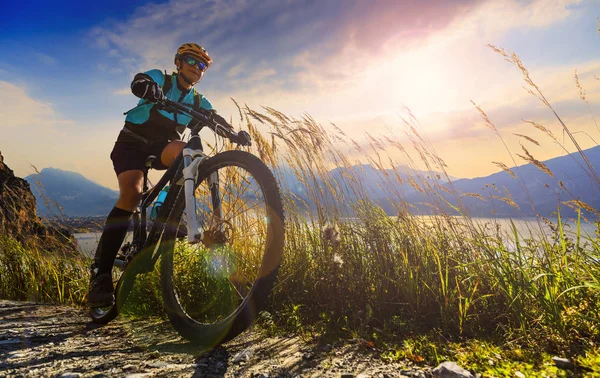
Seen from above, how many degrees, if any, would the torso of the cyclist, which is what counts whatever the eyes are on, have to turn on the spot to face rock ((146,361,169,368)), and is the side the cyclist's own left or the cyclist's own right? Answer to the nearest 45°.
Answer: approximately 45° to the cyclist's own right

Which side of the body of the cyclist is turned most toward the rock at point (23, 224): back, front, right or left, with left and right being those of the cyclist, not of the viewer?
back

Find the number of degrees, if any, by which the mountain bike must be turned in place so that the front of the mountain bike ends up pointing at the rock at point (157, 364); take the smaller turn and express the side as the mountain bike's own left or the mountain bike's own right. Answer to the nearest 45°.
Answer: approximately 90° to the mountain bike's own right

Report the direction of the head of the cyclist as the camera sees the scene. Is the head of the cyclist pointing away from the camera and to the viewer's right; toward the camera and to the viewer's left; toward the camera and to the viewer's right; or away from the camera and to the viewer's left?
toward the camera and to the viewer's right

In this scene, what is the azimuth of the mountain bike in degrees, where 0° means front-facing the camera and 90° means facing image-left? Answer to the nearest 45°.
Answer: approximately 315°

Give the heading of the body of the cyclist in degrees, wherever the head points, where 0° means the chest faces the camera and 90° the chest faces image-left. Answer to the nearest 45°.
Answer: approximately 315°

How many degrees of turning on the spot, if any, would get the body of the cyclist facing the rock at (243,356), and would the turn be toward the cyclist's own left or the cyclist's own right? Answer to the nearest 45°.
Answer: approximately 45° to the cyclist's own right

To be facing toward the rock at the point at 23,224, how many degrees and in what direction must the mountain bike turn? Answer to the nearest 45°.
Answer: approximately 180°

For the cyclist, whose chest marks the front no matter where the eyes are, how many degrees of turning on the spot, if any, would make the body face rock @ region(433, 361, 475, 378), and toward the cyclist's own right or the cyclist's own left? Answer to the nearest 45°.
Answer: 0° — they already face it
